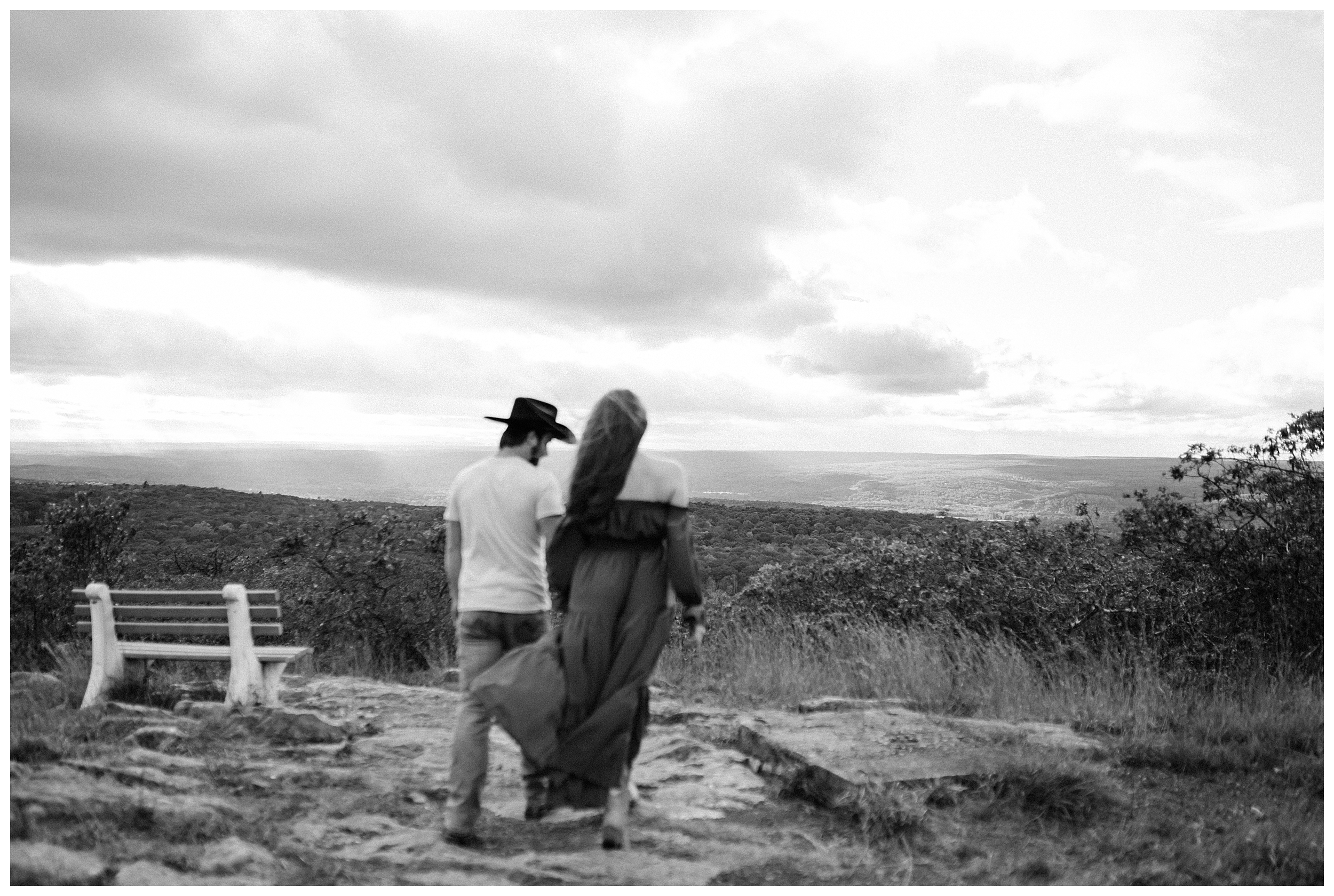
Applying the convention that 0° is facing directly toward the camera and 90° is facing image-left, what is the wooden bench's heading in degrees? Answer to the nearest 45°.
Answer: approximately 225°

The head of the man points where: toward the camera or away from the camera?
away from the camera

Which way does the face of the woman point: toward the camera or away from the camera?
away from the camera

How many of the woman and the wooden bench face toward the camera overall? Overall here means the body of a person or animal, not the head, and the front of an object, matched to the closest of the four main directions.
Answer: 0

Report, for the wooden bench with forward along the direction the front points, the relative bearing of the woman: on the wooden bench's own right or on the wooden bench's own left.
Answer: on the wooden bench's own right

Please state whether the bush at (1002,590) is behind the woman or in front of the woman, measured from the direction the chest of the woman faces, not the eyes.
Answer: in front

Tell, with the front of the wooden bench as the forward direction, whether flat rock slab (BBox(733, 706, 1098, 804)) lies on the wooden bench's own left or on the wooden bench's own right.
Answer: on the wooden bench's own right

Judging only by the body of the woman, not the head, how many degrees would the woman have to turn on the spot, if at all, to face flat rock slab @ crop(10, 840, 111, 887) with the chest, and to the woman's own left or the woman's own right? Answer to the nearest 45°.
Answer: approximately 90° to the woman's own left

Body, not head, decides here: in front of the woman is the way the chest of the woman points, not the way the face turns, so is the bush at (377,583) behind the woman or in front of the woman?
in front

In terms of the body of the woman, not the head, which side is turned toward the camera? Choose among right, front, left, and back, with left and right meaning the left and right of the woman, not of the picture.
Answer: back

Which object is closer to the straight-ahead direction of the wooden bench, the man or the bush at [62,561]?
the bush

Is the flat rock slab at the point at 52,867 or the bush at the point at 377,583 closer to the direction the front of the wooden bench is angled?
the bush

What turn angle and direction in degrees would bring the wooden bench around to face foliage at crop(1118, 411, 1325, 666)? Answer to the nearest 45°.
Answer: approximately 45° to its right
